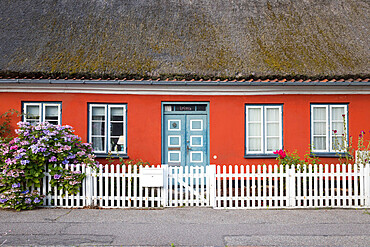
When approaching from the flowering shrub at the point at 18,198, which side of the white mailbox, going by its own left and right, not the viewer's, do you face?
right

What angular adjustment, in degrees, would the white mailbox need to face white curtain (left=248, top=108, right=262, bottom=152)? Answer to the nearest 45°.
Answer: approximately 135° to its left

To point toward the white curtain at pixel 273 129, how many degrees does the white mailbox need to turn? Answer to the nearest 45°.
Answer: approximately 135° to its left

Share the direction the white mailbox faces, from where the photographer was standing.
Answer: facing the viewer

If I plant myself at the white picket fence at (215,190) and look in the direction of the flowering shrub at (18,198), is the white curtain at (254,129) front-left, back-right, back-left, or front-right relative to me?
back-right

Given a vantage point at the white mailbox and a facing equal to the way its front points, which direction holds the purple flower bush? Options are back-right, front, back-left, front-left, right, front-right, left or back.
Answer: right
